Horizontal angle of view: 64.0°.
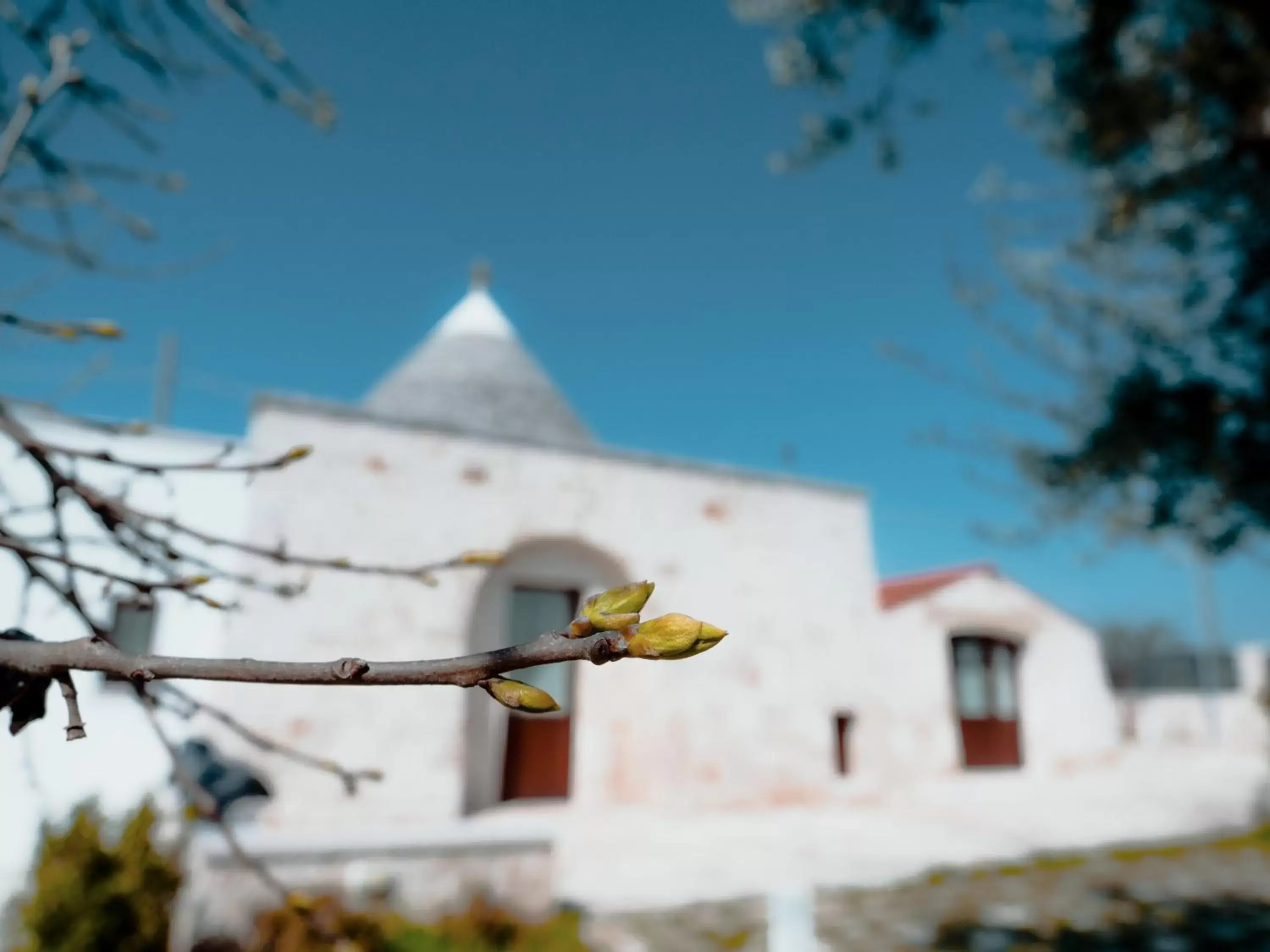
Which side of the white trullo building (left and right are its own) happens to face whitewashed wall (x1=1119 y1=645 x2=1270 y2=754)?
left

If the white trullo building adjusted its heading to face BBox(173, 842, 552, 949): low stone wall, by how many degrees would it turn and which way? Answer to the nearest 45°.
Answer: approximately 45° to its right

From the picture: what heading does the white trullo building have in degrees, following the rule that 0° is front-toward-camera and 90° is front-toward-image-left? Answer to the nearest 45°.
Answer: approximately 315°

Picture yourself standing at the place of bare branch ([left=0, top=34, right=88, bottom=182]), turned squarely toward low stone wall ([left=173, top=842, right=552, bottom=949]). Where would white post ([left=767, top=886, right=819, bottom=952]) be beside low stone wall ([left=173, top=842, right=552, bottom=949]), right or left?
right

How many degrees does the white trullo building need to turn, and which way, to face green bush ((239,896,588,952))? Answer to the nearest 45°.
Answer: approximately 45° to its right

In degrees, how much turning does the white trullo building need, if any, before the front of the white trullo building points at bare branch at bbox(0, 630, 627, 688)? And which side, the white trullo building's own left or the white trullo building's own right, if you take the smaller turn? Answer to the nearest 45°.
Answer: approximately 45° to the white trullo building's own right

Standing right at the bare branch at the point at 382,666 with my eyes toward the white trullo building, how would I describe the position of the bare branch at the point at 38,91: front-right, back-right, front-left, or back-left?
front-left
